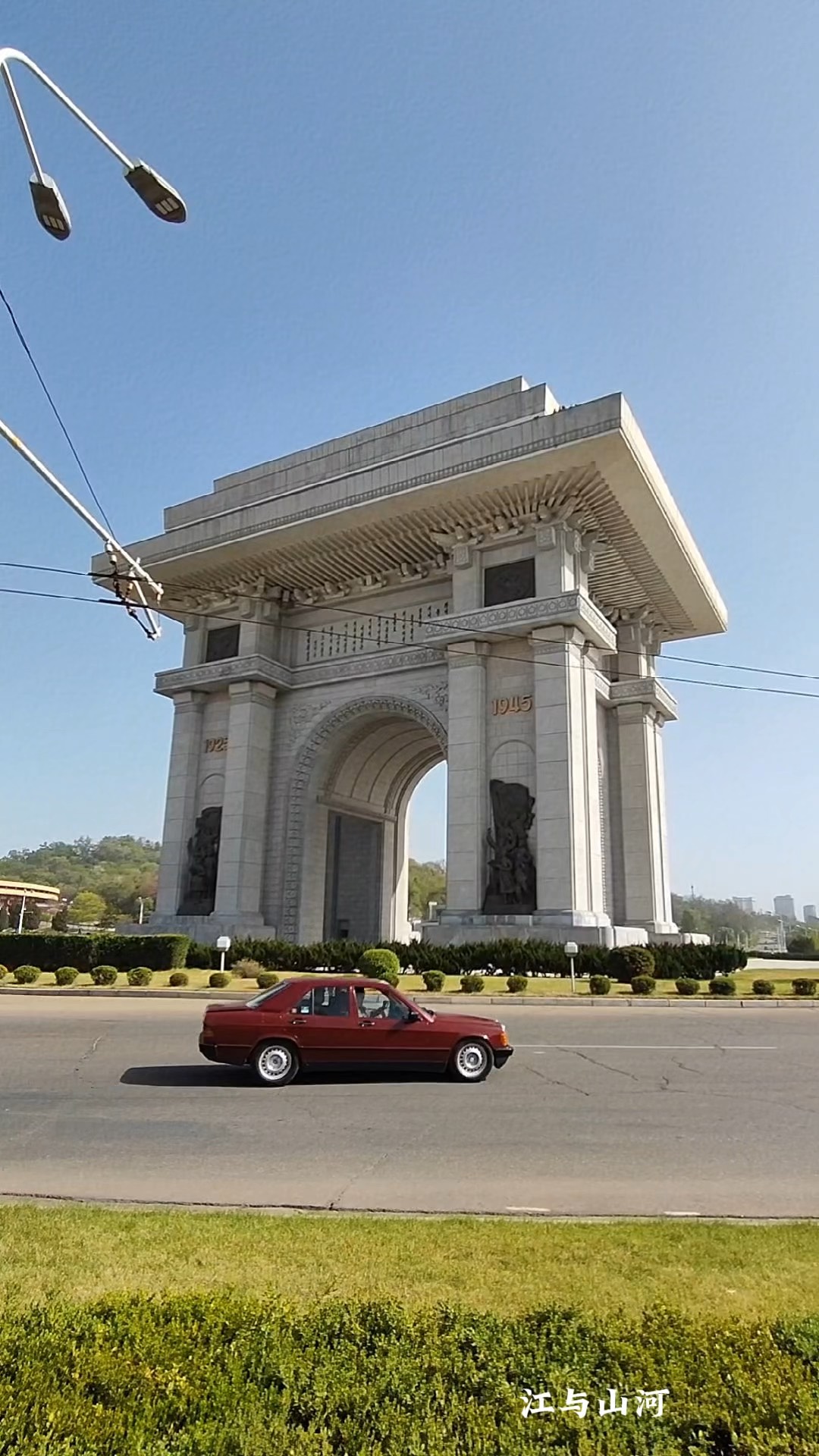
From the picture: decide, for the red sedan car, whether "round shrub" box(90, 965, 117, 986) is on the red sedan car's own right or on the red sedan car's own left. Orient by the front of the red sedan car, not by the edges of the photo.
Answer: on the red sedan car's own left

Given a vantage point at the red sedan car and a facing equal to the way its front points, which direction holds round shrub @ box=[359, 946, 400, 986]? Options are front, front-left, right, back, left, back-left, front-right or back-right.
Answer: left

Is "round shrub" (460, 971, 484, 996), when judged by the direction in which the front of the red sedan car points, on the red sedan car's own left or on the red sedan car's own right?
on the red sedan car's own left

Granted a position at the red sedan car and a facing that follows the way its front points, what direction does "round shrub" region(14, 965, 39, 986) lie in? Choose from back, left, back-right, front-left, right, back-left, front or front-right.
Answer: back-left

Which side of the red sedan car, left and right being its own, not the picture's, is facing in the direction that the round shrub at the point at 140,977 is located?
left

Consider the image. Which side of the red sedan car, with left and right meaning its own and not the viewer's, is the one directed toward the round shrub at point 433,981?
left

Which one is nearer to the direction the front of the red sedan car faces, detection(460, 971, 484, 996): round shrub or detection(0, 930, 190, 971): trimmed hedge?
the round shrub

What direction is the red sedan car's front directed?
to the viewer's right

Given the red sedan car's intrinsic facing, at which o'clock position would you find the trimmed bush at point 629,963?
The trimmed bush is roughly at 10 o'clock from the red sedan car.

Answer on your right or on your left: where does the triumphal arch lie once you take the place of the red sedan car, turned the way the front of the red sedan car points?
on your left

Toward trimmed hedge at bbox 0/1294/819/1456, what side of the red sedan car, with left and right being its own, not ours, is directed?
right

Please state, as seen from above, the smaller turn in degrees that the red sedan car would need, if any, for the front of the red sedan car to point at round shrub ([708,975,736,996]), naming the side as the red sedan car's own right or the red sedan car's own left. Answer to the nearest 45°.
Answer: approximately 45° to the red sedan car's own left
